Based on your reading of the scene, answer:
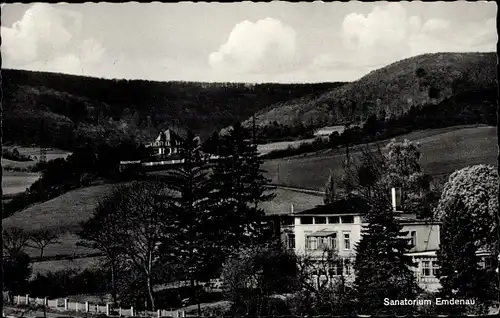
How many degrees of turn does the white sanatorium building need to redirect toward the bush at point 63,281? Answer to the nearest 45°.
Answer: approximately 90° to its right

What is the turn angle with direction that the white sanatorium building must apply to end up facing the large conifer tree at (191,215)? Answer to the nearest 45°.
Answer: approximately 90° to its right

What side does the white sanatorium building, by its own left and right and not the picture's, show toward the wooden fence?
right

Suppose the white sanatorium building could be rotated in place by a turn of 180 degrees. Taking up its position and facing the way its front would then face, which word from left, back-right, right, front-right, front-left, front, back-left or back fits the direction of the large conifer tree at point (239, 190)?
left

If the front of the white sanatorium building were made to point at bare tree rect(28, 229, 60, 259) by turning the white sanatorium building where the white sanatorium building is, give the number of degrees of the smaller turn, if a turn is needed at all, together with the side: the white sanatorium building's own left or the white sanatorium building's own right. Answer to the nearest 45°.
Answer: approximately 90° to the white sanatorium building's own right

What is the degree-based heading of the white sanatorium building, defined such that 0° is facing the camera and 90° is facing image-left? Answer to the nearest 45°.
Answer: approximately 0°
